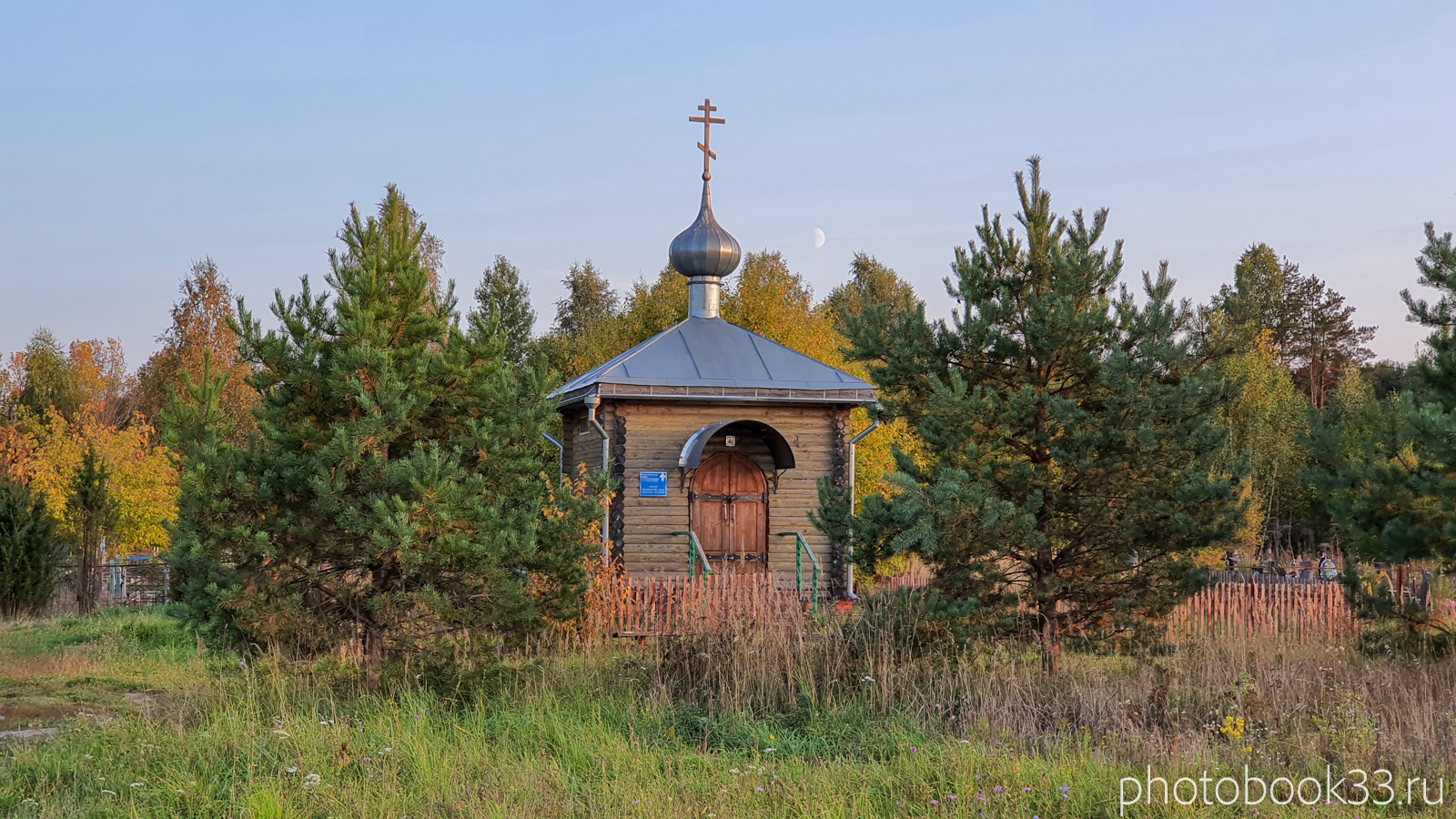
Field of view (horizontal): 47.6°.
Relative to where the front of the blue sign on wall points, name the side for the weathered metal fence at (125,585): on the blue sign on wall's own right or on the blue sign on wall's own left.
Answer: on the blue sign on wall's own right

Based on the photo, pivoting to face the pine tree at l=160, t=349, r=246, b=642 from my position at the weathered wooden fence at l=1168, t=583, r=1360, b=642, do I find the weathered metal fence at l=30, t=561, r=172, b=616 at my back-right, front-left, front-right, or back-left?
front-right

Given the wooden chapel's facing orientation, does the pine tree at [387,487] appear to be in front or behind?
in front

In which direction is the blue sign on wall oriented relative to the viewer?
toward the camera

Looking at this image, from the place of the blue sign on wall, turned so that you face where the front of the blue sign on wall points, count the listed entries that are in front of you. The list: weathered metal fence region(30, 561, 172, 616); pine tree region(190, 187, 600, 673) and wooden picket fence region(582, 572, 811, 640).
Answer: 2

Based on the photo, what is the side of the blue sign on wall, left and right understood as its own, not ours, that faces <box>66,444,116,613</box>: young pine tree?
right

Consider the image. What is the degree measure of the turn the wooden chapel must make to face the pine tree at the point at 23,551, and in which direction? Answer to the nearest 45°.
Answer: approximately 90° to its right

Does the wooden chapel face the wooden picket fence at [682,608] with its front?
yes

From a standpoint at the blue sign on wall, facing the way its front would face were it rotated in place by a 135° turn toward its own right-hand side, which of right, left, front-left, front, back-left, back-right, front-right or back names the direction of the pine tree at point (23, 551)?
front-left

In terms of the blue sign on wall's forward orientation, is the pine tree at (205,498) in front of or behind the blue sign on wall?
in front

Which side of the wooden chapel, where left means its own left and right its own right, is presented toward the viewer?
front

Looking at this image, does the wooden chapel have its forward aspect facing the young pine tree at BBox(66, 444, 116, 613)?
no

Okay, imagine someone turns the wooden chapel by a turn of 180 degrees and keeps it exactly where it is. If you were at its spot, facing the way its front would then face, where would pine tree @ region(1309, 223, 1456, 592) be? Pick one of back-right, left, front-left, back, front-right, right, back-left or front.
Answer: back-right

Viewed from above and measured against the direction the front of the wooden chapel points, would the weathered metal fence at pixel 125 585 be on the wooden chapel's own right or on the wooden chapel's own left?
on the wooden chapel's own right
